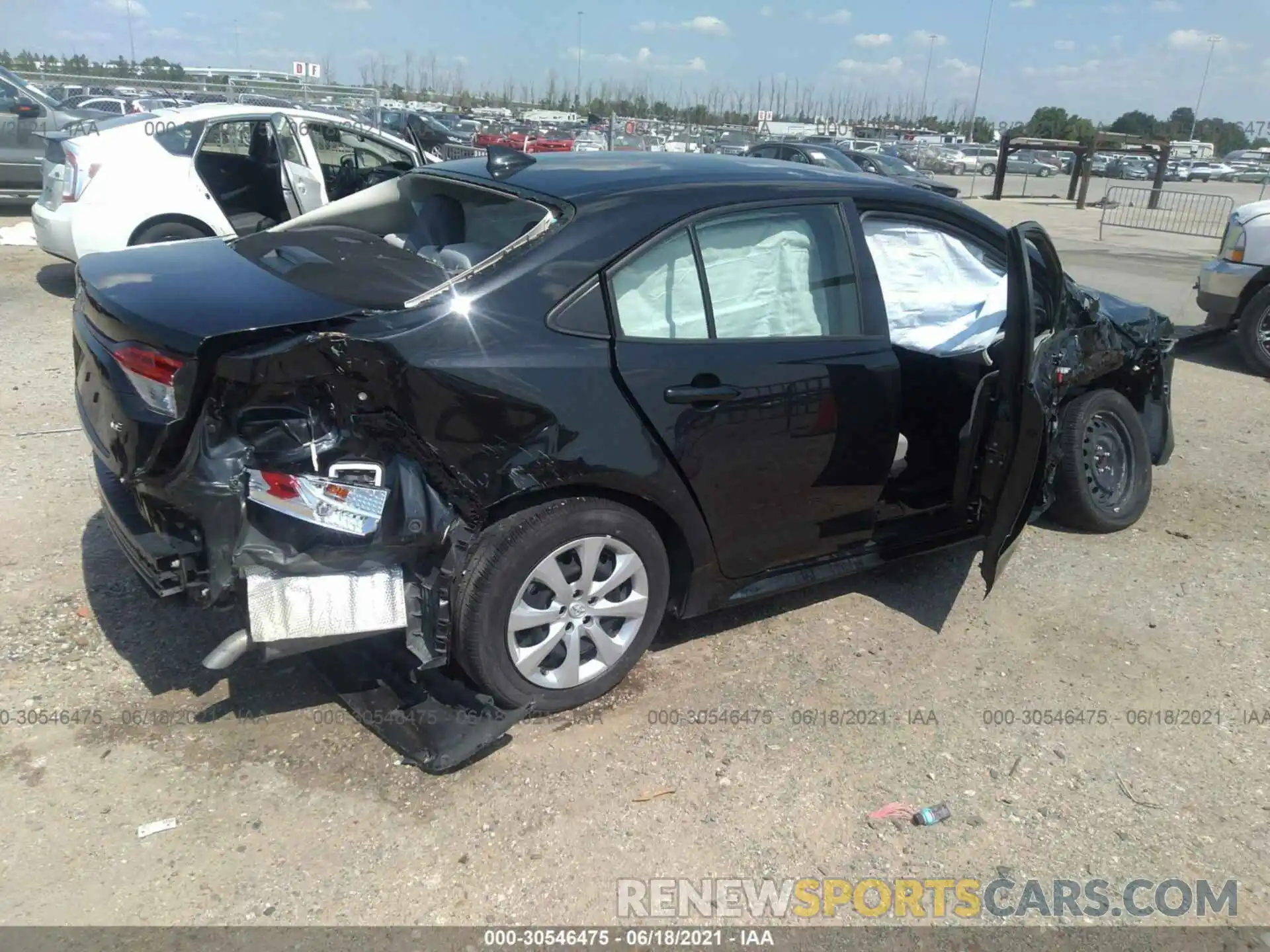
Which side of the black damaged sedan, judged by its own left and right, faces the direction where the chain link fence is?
left

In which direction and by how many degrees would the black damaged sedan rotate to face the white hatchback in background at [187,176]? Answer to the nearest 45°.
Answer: approximately 90° to its left

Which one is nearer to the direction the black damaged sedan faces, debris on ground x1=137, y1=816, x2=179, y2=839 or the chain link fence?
the chain link fence

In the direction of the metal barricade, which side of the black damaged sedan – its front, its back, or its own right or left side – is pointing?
front

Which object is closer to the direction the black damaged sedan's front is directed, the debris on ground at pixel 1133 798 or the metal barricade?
the metal barricade

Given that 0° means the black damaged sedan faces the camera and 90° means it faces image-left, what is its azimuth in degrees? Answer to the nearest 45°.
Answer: approximately 225°

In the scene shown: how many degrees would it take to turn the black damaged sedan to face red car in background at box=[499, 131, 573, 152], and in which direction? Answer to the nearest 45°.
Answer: approximately 45° to its left

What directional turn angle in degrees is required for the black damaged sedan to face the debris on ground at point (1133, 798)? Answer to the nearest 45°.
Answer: approximately 45° to its right

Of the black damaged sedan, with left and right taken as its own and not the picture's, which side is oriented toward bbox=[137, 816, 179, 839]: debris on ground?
back
